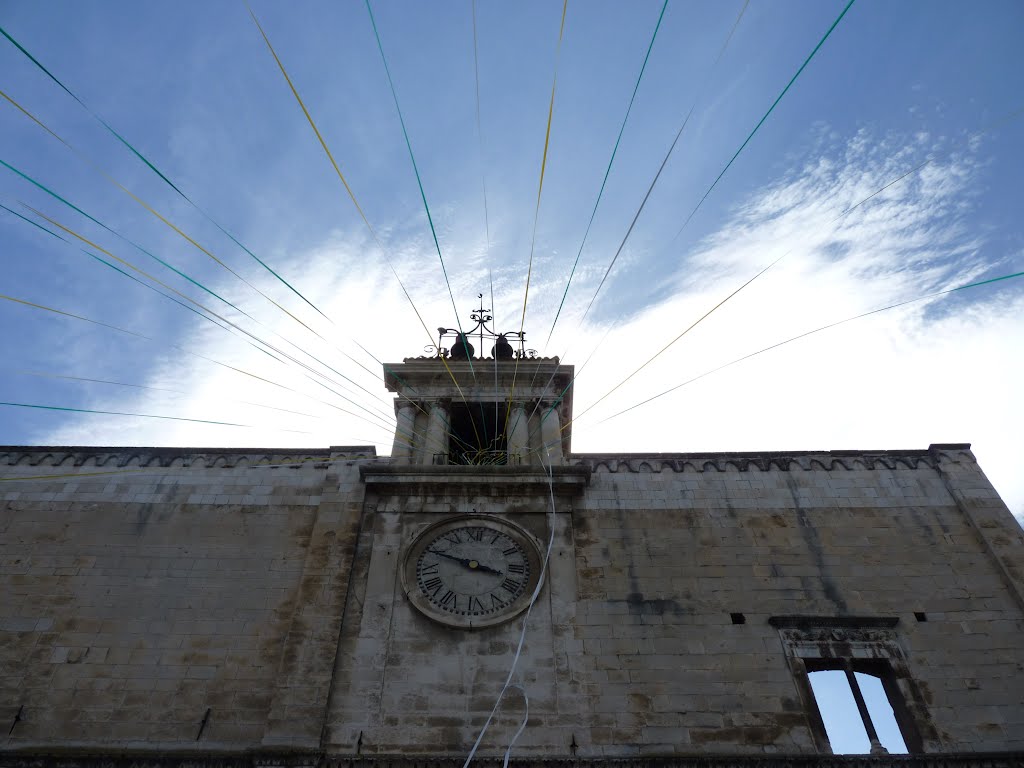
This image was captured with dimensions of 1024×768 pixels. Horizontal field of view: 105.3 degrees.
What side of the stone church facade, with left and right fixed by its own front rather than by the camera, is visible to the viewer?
front
